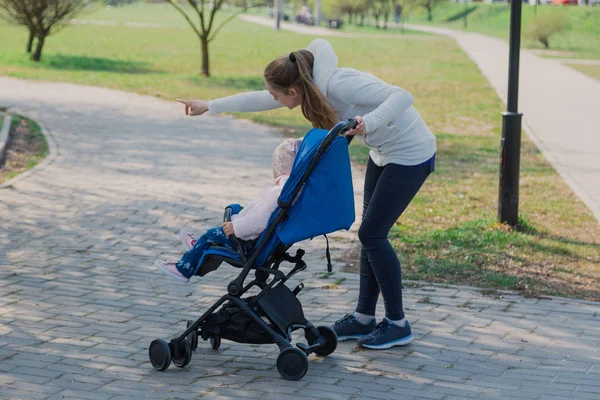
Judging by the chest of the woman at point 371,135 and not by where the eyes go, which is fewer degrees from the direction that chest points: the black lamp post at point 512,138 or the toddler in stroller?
the toddler in stroller

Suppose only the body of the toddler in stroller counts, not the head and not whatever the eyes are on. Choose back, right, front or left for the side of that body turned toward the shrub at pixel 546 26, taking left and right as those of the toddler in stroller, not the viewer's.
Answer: right

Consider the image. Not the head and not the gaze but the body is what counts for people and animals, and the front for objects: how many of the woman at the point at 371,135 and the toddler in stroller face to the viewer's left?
2

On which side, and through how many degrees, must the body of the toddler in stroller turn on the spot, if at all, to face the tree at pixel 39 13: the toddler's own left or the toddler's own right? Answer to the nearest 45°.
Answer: approximately 90° to the toddler's own right

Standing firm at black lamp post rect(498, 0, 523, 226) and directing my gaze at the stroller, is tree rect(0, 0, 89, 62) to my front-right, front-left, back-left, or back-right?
back-right

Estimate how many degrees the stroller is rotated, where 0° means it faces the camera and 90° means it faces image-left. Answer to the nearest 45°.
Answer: approximately 90°

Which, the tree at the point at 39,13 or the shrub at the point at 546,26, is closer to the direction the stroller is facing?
the tree

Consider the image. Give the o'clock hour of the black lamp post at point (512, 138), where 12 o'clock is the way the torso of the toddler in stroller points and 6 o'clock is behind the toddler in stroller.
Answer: The black lamp post is roughly at 4 o'clock from the toddler in stroller.

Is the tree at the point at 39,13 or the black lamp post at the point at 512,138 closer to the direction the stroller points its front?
the tree

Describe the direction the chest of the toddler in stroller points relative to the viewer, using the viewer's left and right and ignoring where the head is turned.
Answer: facing to the left of the viewer

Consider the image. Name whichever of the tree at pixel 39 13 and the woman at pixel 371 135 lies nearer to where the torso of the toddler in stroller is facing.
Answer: the tree

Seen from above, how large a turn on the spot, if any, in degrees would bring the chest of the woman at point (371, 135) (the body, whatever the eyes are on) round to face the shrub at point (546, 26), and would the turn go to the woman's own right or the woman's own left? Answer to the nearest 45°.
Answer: approximately 90° to the woman's own right

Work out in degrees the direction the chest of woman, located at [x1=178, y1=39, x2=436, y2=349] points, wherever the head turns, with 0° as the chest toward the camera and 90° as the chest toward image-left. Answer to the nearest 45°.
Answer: approximately 90°
